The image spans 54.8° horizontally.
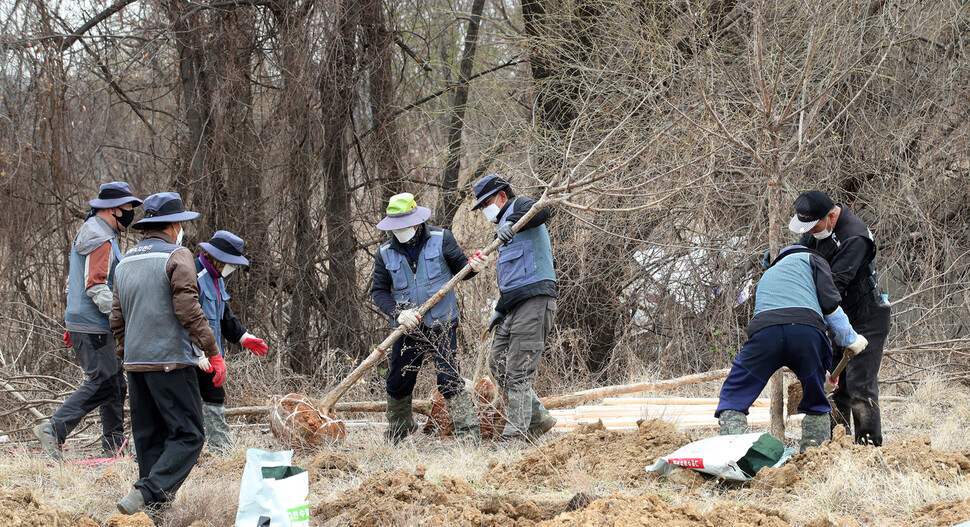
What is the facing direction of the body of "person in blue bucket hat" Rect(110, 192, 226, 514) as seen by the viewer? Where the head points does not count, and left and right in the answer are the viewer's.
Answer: facing away from the viewer and to the right of the viewer

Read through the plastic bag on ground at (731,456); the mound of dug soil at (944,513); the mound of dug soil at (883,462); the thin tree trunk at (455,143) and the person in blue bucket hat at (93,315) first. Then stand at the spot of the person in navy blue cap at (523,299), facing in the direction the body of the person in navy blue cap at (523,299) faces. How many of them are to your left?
3

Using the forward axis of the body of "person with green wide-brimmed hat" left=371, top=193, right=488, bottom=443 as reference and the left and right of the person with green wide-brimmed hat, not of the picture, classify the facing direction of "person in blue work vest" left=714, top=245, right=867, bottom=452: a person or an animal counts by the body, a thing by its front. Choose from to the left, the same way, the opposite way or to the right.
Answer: the opposite way

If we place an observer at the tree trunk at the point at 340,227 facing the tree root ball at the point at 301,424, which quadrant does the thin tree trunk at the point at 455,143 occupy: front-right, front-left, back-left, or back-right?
back-left

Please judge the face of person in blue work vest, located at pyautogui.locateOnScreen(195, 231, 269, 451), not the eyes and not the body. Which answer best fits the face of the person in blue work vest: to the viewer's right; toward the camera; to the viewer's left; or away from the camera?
to the viewer's right

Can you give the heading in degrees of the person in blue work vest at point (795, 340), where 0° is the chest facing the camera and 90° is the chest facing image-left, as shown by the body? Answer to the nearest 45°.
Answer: approximately 180°

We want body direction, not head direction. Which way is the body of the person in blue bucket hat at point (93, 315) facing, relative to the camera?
to the viewer's right

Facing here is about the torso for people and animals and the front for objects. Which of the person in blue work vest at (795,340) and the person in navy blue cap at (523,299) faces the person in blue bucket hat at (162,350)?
the person in navy blue cap at (523,299)

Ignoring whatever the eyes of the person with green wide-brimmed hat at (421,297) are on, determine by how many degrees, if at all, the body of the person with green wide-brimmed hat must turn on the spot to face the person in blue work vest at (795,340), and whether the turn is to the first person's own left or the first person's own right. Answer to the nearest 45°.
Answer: approximately 45° to the first person's own left

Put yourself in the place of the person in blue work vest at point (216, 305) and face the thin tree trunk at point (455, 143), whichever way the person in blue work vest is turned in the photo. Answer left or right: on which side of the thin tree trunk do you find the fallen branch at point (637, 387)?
right

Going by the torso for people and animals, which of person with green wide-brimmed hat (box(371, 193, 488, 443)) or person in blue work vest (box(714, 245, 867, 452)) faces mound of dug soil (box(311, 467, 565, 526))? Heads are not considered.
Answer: the person with green wide-brimmed hat
